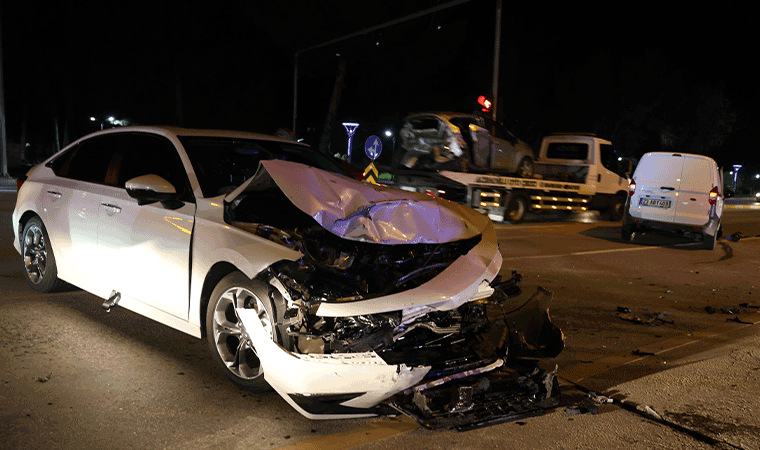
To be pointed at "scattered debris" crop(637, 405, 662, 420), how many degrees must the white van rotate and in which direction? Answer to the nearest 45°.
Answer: approximately 180°

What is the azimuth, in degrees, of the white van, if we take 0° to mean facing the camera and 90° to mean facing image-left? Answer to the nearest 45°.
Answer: approximately 180°

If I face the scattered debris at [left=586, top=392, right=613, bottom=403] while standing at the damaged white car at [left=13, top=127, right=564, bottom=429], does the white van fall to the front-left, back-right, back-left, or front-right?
front-left

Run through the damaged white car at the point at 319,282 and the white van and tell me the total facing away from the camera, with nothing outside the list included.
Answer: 1

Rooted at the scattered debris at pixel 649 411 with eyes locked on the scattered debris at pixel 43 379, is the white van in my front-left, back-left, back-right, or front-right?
back-right

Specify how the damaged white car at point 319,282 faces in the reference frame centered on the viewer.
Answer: facing the viewer and to the right of the viewer

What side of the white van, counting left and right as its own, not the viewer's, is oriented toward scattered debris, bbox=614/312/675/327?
back

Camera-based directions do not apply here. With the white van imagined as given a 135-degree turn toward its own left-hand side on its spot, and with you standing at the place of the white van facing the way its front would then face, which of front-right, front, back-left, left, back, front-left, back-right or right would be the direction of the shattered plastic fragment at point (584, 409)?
front-left

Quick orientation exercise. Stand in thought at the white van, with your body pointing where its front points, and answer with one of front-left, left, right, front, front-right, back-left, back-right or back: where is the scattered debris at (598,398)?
back

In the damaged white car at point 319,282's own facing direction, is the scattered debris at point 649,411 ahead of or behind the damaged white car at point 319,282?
ahead

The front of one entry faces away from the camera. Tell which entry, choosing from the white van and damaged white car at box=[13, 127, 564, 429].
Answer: the white van

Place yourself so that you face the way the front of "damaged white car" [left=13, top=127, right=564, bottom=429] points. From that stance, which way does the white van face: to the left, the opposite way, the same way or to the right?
to the left

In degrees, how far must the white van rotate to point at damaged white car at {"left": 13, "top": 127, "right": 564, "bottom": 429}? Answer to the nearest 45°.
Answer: approximately 180°

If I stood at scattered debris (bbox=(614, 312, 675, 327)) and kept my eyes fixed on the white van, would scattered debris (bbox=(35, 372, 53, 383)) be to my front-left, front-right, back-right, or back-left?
back-left

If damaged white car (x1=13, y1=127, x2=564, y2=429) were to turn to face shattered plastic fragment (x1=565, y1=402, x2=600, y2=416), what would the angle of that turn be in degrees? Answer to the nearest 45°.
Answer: approximately 45° to its left
